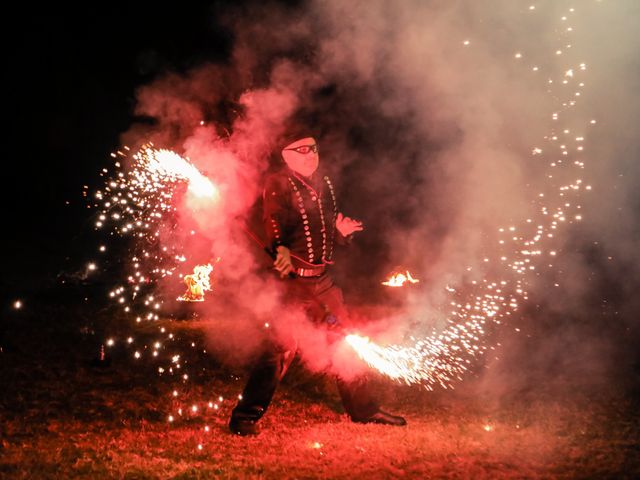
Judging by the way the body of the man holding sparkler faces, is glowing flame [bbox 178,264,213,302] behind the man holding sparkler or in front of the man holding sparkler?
behind

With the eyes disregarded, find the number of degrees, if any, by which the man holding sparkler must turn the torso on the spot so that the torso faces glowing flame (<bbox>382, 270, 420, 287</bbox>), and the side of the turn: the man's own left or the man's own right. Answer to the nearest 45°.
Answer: approximately 135° to the man's own left

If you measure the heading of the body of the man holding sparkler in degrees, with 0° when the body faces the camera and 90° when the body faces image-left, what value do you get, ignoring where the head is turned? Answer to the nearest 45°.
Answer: approximately 315°
